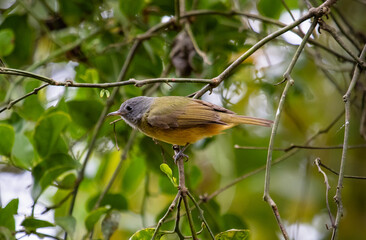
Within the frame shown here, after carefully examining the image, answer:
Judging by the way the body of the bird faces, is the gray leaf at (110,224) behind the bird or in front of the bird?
in front

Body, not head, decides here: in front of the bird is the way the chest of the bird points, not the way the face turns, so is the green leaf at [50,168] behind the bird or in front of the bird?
in front

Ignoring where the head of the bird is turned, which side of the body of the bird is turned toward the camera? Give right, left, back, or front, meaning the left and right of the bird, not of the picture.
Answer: left

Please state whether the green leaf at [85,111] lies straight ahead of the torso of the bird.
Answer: yes

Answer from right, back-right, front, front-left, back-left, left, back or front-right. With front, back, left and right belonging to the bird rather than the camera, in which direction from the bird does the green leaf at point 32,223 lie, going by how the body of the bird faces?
front-left
